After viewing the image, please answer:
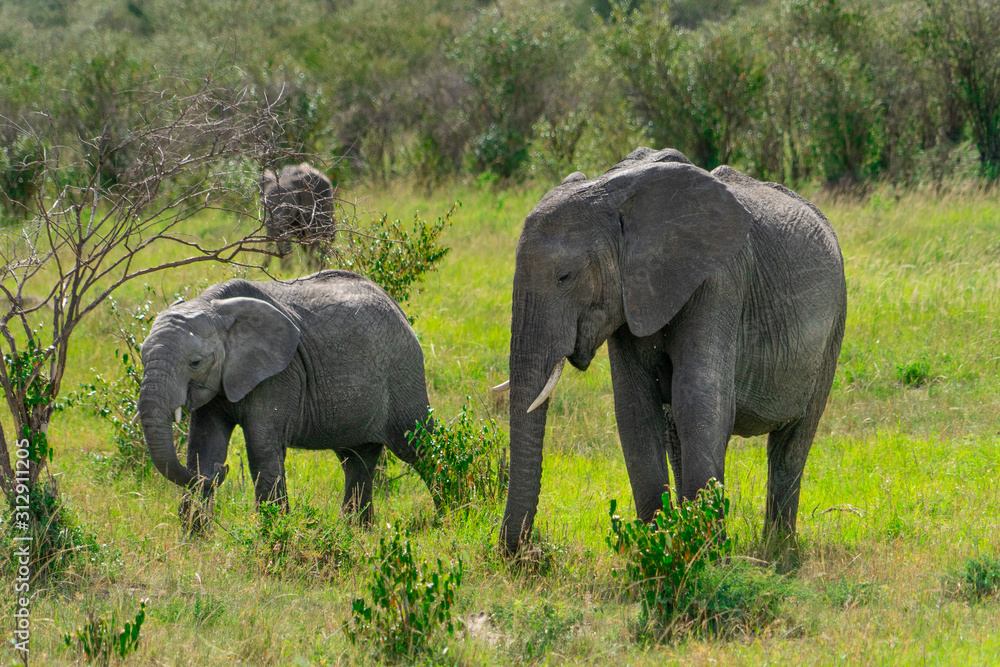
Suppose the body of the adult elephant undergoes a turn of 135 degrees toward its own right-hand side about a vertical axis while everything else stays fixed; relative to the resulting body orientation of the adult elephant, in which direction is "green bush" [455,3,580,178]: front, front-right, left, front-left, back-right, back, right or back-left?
front

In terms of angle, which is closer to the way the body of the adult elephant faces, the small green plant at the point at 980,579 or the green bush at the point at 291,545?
the green bush

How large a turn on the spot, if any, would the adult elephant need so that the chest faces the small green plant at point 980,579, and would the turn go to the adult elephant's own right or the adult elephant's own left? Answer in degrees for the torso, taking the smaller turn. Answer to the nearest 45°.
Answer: approximately 135° to the adult elephant's own left

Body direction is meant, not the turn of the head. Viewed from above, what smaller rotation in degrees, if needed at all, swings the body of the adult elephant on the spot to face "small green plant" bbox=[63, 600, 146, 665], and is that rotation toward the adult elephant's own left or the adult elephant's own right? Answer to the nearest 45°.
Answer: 0° — it already faces it

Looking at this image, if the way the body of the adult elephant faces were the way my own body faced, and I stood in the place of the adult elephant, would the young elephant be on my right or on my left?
on my right

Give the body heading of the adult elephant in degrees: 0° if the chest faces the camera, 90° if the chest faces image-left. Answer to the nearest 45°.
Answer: approximately 45°

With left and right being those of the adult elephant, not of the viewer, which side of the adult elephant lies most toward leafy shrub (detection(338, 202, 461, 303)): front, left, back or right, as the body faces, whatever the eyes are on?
right
